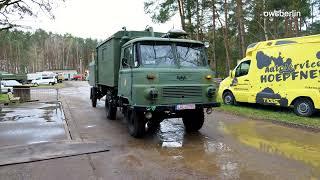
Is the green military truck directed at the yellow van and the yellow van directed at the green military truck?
no

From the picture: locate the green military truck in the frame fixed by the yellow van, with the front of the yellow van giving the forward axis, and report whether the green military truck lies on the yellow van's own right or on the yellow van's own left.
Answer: on the yellow van's own left

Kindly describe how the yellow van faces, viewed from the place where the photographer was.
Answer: facing away from the viewer and to the left of the viewer

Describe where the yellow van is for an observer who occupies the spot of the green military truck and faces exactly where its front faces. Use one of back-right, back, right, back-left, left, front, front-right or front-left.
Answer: left

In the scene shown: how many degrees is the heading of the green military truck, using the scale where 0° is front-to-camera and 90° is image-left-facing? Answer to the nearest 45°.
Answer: approximately 315°

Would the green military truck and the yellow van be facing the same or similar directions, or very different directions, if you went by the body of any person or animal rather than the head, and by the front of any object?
very different directions
